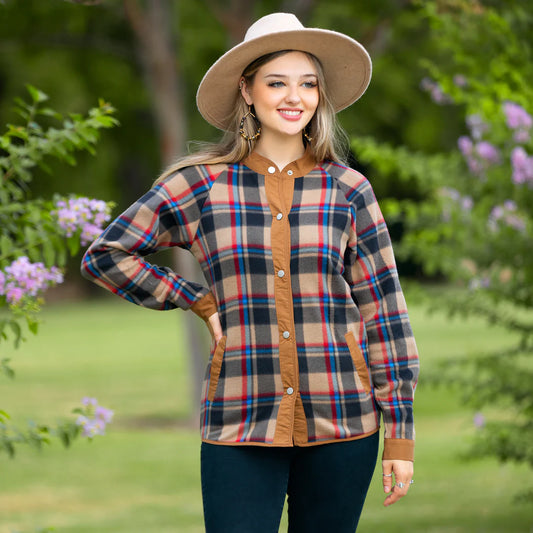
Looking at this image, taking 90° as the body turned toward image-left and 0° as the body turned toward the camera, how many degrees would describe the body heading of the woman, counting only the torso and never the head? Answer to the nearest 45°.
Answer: approximately 0°

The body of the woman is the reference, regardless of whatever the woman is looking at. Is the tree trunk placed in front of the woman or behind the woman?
behind

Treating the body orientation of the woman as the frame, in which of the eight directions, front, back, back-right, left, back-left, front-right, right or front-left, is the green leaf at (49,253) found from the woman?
back-right

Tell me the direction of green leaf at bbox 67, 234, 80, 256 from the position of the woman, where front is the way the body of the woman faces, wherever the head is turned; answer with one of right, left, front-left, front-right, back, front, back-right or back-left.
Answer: back-right

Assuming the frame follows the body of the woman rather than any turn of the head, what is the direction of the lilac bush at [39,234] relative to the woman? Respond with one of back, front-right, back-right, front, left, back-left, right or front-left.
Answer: back-right
